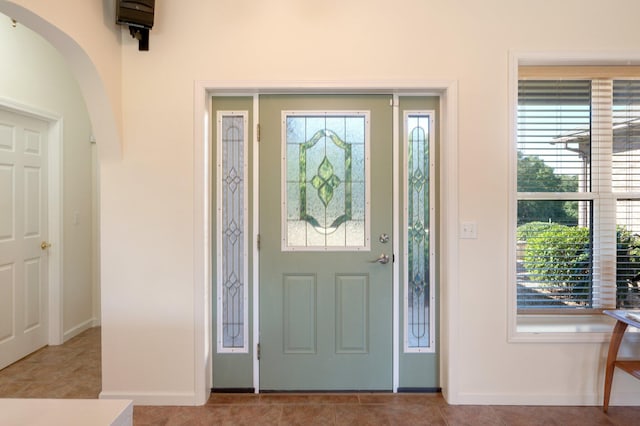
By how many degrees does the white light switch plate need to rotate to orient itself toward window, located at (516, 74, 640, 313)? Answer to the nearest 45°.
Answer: approximately 135° to its left

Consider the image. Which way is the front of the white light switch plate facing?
toward the camera

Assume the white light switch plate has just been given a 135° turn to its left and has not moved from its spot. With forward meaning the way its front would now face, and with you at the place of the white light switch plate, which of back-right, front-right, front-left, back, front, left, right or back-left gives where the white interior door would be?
back-left

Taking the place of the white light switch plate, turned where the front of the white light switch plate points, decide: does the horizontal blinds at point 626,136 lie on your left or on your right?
on your left

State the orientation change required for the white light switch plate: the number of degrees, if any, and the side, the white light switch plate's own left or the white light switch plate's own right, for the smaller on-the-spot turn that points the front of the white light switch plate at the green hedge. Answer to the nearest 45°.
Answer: approximately 135° to the white light switch plate's own left
